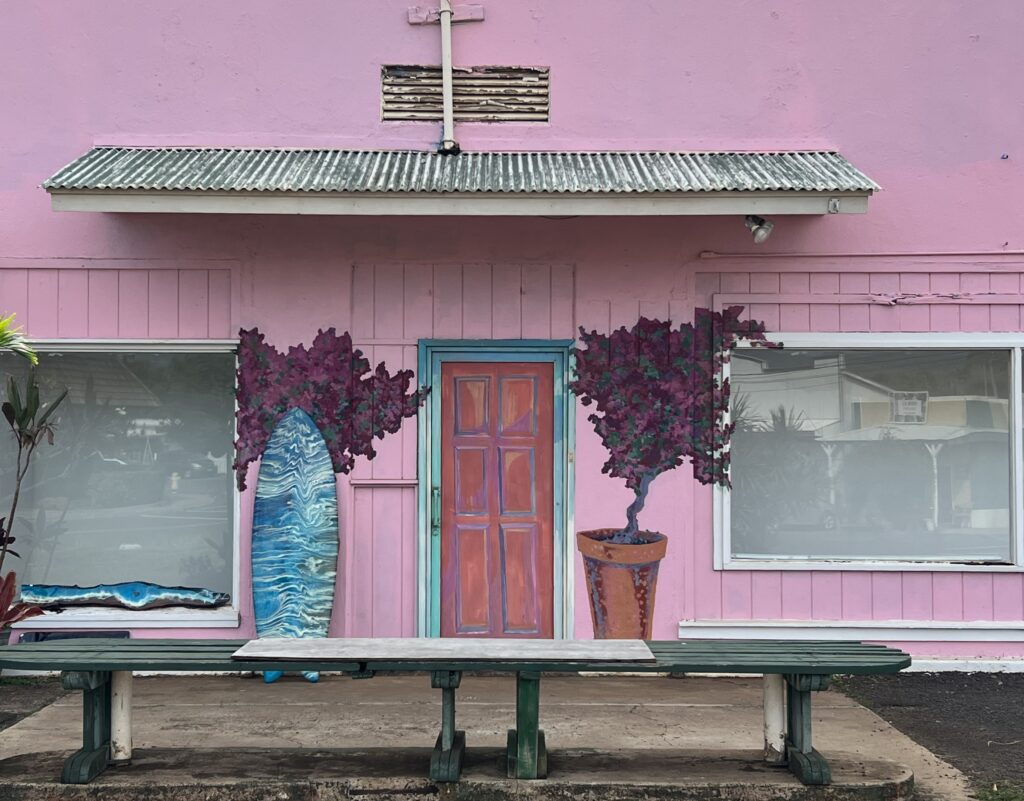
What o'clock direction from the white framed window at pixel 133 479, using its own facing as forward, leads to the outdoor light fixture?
The outdoor light fixture is roughly at 10 o'clock from the white framed window.

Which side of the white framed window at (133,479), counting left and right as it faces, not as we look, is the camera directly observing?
front

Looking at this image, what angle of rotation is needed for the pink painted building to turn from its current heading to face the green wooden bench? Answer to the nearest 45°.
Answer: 0° — it already faces it

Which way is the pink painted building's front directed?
toward the camera
